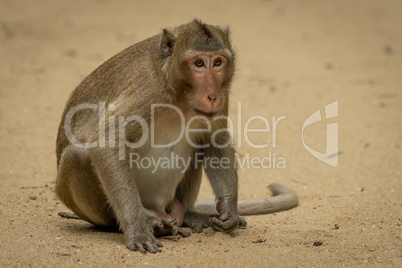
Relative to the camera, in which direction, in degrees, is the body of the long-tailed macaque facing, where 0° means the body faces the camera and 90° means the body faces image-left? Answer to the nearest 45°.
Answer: approximately 315°
